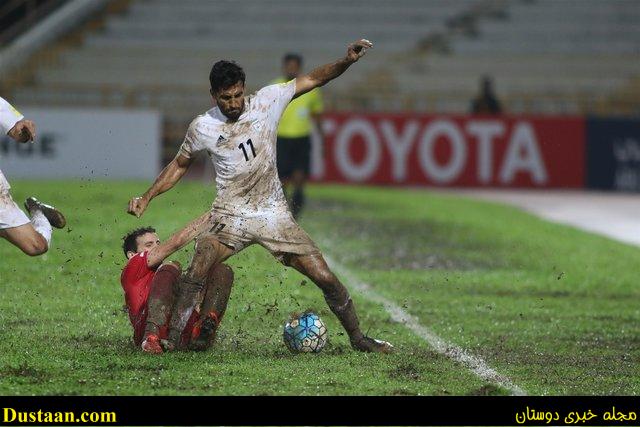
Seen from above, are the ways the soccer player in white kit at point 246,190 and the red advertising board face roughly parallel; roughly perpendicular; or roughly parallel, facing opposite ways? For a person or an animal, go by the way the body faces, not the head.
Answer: roughly parallel

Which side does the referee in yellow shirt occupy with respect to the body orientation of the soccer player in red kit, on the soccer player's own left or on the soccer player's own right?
on the soccer player's own left

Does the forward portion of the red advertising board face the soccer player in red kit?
yes

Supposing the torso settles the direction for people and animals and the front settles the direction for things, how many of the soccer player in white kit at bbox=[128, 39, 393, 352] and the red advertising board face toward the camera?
2

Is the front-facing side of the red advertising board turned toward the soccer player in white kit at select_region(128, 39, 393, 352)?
yes

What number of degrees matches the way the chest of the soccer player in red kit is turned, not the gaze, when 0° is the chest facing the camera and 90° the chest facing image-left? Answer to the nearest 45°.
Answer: approximately 315°

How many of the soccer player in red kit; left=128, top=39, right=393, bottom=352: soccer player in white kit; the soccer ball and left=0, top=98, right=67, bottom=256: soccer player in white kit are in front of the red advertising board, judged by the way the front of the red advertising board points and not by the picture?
4

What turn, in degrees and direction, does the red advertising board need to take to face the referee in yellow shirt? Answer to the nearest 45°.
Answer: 0° — it already faces them

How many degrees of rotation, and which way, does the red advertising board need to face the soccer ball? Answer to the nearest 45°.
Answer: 0° — it already faces it

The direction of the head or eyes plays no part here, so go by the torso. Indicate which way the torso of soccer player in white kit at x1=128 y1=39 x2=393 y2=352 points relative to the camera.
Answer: toward the camera

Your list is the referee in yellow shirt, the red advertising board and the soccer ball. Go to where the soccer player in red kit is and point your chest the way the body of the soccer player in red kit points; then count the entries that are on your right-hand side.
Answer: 0

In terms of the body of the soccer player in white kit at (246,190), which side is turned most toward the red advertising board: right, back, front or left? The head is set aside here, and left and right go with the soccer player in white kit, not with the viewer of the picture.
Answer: back

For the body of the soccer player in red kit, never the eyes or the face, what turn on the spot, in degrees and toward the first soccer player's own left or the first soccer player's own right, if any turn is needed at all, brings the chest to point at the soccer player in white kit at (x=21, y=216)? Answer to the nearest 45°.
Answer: approximately 180°

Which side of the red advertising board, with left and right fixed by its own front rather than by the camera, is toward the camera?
front

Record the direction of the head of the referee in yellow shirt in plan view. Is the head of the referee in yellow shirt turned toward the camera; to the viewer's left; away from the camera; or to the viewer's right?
toward the camera

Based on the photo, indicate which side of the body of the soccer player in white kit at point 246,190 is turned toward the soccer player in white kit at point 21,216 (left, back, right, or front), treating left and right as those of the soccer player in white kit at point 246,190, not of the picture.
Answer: right
